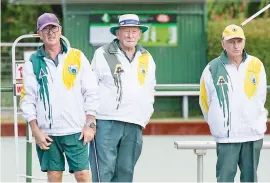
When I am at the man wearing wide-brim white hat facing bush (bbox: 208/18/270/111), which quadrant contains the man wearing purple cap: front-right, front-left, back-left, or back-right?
back-left

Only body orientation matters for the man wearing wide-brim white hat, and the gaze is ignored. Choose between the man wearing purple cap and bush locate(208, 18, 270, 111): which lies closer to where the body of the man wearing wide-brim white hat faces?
the man wearing purple cap

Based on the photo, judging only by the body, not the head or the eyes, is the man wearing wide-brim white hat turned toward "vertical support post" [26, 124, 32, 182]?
no

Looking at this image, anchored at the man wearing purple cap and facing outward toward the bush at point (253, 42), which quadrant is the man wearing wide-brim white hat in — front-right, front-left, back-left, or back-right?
front-right

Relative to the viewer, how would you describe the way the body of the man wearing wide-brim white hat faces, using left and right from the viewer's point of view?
facing the viewer

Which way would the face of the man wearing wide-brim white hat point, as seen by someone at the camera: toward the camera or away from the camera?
toward the camera
